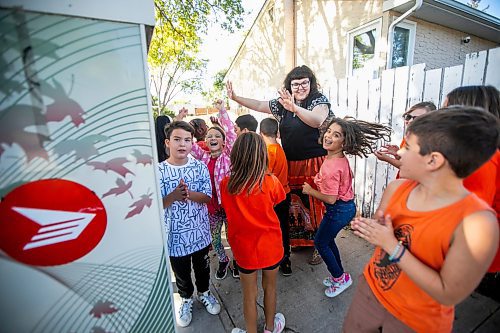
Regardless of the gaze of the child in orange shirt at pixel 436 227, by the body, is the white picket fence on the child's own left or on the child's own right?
on the child's own right

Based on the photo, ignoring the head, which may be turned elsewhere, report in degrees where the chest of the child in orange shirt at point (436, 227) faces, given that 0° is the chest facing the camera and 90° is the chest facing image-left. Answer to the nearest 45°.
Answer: approximately 45°

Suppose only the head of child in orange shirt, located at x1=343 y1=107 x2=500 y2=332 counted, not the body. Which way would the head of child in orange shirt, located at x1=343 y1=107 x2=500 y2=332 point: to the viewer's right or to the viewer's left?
to the viewer's left

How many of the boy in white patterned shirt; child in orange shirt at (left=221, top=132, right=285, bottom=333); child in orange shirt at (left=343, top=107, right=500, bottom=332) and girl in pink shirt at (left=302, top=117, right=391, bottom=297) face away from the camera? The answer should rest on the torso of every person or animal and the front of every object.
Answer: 1

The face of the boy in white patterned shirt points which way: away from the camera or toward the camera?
toward the camera

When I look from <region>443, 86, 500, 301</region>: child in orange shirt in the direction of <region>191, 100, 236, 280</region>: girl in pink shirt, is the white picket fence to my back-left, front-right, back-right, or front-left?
front-right

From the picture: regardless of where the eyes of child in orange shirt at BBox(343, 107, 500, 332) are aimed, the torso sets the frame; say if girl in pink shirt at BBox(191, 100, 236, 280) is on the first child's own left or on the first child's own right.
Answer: on the first child's own right

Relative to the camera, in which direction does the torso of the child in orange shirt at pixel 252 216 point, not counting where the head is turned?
away from the camera

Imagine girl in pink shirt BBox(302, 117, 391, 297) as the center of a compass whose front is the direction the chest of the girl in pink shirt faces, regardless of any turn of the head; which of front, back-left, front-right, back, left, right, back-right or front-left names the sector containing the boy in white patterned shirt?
front-left

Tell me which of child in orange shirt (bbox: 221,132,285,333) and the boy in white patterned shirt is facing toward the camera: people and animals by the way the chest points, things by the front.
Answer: the boy in white patterned shirt

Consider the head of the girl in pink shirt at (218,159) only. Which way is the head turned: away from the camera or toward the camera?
toward the camera

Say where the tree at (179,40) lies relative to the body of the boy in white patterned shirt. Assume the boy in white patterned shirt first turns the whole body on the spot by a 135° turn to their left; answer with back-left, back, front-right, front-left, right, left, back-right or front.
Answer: front-left

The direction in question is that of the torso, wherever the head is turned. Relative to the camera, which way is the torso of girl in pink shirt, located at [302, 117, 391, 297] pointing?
to the viewer's left

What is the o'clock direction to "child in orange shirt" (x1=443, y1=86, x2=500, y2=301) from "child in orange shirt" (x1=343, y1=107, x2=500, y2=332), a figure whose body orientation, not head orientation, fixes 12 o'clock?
"child in orange shirt" (x1=443, y1=86, x2=500, y2=301) is roughly at 5 o'clock from "child in orange shirt" (x1=343, y1=107, x2=500, y2=332).

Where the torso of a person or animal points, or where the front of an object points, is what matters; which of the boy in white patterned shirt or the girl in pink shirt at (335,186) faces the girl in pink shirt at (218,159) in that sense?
the girl in pink shirt at (335,186)

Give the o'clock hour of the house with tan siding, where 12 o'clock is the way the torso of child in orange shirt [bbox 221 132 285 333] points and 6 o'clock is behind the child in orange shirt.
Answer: The house with tan siding is roughly at 1 o'clock from the child in orange shirt.

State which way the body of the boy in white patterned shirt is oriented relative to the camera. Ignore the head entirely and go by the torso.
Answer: toward the camera

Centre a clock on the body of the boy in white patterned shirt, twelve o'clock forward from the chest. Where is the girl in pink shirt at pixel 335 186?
The girl in pink shirt is roughly at 9 o'clock from the boy in white patterned shirt.
